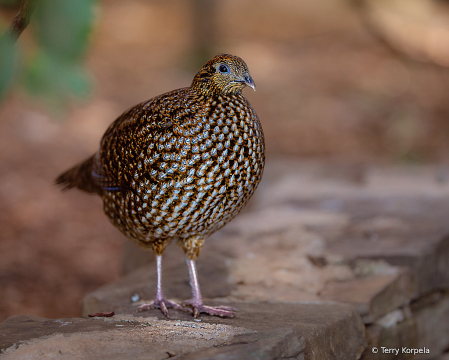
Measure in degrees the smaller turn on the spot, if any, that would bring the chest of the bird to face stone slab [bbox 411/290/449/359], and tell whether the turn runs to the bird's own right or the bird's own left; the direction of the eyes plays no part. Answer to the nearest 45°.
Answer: approximately 90° to the bird's own left

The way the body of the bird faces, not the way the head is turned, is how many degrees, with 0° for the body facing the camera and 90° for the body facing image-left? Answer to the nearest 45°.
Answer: approximately 315°
